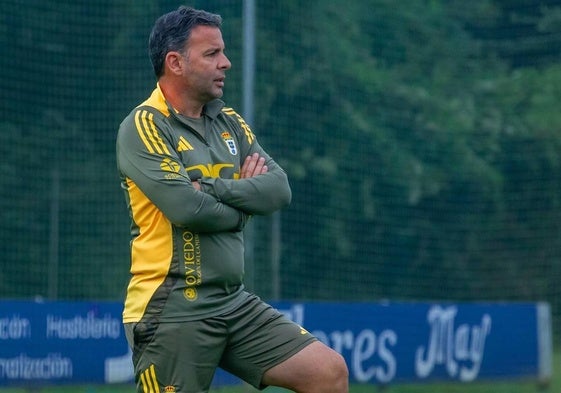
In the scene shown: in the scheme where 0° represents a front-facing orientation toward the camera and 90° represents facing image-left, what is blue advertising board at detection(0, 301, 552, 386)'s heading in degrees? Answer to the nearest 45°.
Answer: approximately 0°

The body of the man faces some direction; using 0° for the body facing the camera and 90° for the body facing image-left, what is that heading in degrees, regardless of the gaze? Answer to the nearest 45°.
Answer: approximately 315°

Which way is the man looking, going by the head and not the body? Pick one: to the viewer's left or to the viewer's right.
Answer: to the viewer's right

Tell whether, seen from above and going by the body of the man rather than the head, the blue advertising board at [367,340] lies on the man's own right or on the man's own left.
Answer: on the man's own left

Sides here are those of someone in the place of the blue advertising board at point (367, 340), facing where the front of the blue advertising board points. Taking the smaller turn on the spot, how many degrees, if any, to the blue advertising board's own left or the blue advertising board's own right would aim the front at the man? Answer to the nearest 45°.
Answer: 0° — it already faces them
